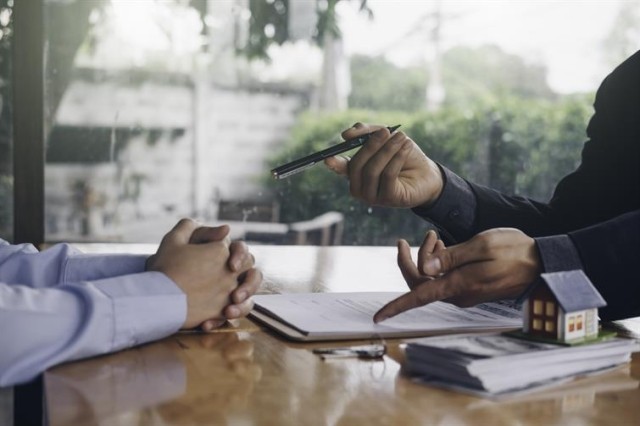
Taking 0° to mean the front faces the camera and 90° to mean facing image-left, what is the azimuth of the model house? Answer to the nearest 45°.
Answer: approximately 315°
